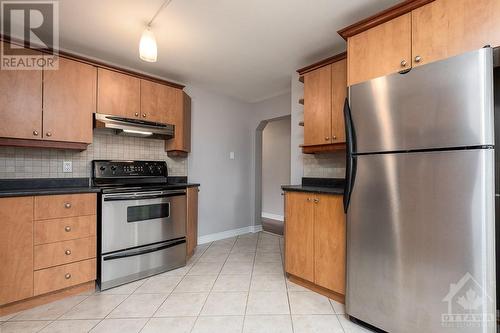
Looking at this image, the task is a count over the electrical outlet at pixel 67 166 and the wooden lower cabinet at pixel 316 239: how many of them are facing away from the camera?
0

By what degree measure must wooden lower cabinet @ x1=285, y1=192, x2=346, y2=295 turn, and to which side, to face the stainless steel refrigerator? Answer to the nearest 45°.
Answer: approximately 90° to its left

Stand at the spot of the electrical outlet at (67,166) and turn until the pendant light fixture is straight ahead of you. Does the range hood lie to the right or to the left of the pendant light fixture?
left

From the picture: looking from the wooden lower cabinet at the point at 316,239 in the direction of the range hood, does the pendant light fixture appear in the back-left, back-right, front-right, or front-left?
front-left

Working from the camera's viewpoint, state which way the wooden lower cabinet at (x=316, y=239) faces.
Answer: facing the viewer and to the left of the viewer

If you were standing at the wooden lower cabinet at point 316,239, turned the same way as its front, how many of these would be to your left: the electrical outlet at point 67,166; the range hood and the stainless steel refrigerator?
1

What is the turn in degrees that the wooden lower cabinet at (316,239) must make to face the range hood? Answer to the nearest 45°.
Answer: approximately 45° to its right

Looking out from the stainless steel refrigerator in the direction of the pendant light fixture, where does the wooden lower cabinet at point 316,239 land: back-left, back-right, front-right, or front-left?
front-right

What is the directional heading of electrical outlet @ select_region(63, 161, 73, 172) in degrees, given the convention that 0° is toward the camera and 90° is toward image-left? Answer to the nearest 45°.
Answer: approximately 0°

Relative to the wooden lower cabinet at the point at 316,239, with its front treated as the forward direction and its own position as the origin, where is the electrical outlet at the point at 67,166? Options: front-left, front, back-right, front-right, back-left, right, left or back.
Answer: front-right

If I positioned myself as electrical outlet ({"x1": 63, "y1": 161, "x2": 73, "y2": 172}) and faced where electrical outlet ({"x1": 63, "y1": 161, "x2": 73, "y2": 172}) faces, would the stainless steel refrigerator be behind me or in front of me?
in front
